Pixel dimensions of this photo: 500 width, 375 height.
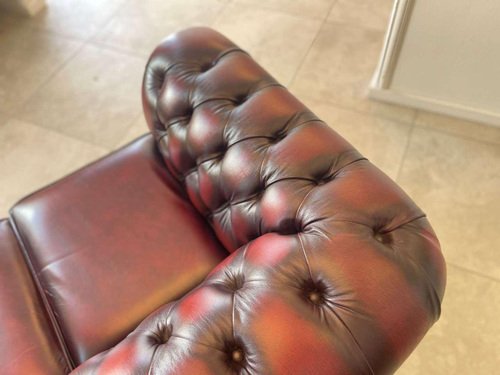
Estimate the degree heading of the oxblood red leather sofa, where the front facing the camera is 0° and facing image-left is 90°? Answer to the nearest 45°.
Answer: approximately 135°
